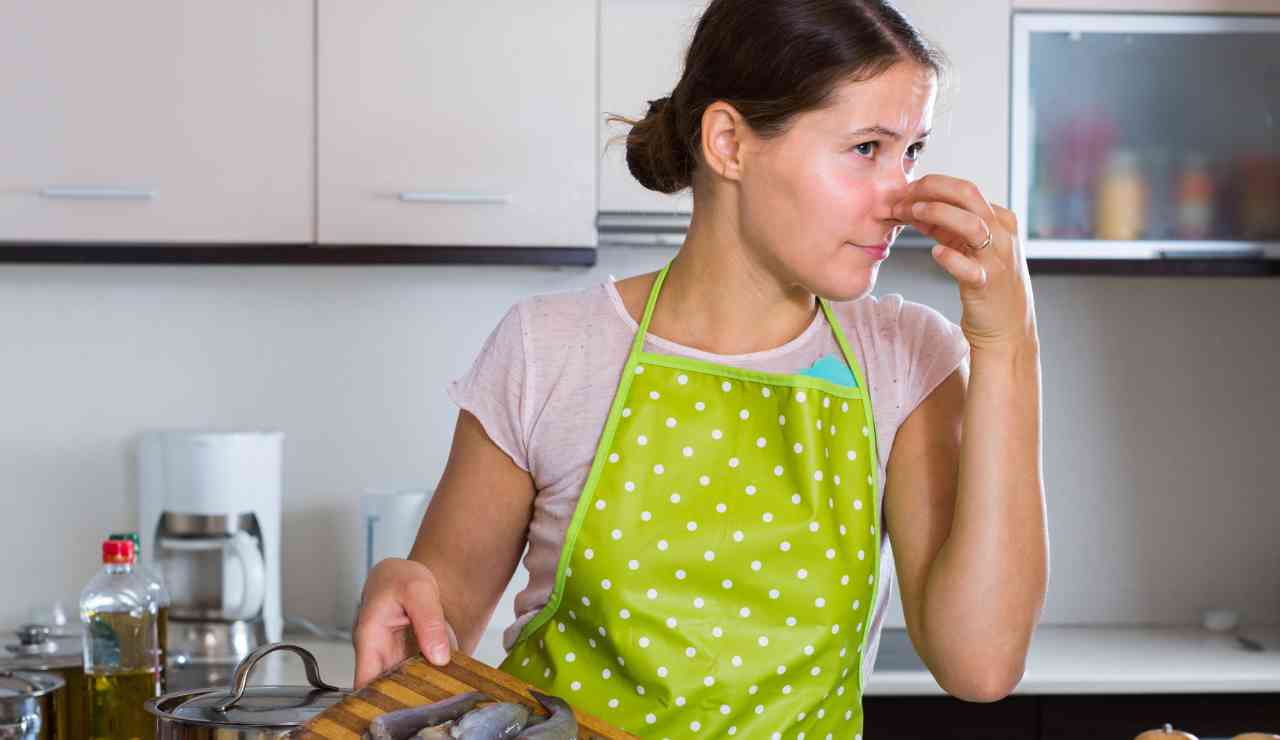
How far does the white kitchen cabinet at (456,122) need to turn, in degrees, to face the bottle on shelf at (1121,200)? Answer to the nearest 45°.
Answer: approximately 90° to its left

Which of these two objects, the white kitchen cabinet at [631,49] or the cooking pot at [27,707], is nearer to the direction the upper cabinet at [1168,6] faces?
the cooking pot

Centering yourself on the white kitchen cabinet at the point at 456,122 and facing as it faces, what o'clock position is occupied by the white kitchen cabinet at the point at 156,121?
the white kitchen cabinet at the point at 156,121 is roughly at 3 o'clock from the white kitchen cabinet at the point at 456,122.

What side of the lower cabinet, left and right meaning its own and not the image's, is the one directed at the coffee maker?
right

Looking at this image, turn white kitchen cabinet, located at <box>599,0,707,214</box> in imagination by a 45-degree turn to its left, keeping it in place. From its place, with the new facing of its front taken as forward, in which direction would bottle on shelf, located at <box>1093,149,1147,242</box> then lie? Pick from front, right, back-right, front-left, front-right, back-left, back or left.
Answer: front-left

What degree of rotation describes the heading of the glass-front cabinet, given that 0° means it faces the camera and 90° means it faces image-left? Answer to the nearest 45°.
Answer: approximately 0°

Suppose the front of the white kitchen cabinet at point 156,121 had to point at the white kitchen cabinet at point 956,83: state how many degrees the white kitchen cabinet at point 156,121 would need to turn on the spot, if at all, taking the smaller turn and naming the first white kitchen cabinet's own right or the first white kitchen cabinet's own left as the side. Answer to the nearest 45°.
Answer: approximately 90° to the first white kitchen cabinet's own left

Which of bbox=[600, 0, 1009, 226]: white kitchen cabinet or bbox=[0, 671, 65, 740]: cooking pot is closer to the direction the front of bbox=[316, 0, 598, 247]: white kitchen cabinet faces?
the cooking pot

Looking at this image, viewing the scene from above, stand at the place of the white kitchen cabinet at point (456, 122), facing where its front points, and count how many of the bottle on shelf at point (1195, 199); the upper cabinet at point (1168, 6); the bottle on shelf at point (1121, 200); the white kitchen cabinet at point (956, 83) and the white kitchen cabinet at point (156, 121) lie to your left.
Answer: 4

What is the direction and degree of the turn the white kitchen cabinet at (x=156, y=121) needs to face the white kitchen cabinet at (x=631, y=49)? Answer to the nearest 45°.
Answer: approximately 90° to its left
